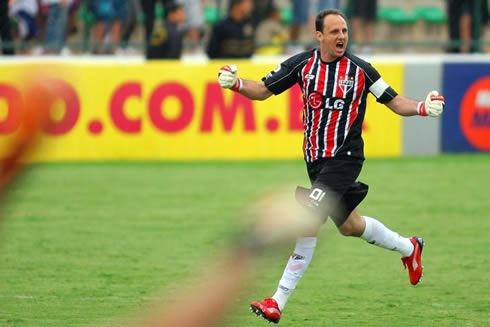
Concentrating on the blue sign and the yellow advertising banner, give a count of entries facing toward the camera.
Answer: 2

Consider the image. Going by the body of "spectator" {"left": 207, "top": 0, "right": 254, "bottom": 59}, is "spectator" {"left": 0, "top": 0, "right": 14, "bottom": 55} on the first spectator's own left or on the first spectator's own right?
on the first spectator's own right

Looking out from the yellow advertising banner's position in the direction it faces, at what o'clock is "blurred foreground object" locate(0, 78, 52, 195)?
The blurred foreground object is roughly at 12 o'clock from the yellow advertising banner.

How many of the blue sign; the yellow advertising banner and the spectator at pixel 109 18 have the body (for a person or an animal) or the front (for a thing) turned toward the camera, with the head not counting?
3

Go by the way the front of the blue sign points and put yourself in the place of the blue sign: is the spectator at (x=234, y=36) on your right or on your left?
on your right

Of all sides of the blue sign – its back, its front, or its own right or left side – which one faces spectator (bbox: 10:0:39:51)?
right

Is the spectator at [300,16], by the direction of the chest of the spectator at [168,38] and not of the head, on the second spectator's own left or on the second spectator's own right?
on the second spectator's own left

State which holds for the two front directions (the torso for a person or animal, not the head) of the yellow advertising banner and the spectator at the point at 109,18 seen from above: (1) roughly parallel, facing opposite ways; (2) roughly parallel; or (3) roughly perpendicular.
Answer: roughly parallel

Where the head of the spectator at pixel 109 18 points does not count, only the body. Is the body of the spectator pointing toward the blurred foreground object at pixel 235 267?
yes

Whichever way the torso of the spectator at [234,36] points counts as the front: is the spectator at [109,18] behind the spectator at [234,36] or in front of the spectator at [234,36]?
behind

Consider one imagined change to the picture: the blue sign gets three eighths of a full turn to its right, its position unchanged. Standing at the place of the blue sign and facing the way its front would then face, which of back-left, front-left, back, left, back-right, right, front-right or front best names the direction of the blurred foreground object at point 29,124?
back-left

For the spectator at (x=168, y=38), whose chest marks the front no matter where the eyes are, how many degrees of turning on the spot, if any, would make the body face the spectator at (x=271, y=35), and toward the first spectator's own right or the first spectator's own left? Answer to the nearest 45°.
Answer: approximately 90° to the first spectator's own left

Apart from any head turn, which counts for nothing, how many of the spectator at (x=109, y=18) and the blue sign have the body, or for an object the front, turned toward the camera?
2

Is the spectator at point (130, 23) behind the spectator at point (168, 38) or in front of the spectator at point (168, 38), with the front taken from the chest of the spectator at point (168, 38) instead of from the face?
behind

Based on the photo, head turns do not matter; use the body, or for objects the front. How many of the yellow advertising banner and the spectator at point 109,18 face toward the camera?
2

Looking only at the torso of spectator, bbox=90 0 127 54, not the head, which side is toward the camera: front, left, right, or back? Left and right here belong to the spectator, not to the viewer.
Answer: front

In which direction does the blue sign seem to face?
toward the camera
